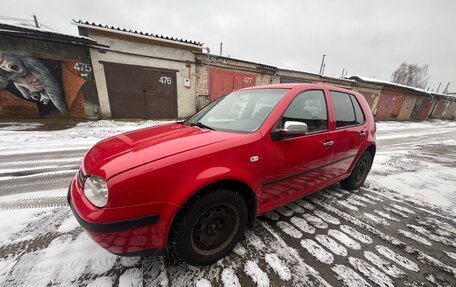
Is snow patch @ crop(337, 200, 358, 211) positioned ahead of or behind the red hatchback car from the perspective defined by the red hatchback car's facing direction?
behind

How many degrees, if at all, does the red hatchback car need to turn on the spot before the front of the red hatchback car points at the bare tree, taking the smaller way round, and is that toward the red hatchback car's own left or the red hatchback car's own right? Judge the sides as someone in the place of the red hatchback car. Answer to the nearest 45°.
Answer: approximately 180°

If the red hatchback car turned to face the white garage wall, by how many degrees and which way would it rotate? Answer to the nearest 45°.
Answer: approximately 90° to its right

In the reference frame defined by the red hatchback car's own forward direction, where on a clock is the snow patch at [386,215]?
The snow patch is roughly at 7 o'clock from the red hatchback car.

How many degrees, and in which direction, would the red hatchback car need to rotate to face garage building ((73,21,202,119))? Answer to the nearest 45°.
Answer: approximately 90° to its right

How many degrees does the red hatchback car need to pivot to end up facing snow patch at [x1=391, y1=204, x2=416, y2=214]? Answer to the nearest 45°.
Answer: approximately 135° to its left

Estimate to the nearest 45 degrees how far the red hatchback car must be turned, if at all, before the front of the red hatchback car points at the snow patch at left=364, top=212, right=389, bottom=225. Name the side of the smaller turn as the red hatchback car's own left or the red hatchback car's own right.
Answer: approximately 135° to the red hatchback car's own left

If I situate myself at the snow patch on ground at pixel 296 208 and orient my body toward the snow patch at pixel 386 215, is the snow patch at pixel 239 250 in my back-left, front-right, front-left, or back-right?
back-right

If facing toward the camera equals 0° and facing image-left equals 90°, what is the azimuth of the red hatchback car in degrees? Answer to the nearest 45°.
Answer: approximately 45°
